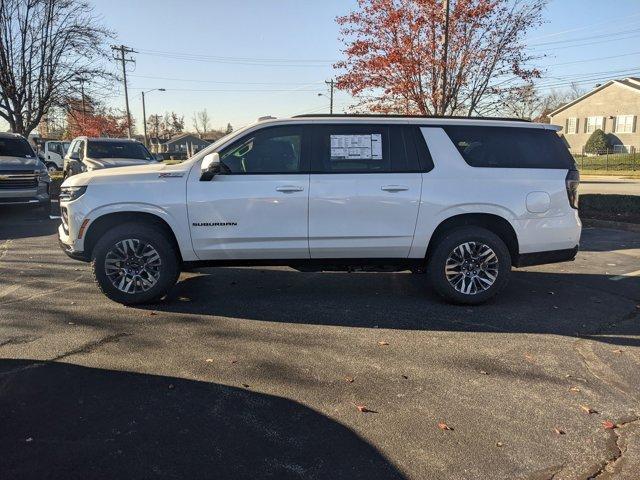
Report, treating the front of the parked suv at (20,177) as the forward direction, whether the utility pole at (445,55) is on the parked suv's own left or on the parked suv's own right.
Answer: on the parked suv's own left

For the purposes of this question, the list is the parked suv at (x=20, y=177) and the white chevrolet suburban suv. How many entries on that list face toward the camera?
1

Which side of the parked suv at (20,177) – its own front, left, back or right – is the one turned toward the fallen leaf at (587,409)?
front

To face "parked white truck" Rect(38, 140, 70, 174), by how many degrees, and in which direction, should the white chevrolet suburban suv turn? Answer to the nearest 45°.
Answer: approximately 45° to its right

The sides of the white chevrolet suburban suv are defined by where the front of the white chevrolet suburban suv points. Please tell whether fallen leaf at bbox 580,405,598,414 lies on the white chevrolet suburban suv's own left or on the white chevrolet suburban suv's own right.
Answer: on the white chevrolet suburban suv's own left

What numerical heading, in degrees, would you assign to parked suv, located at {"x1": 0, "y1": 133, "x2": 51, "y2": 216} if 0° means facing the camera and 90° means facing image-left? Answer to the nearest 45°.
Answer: approximately 0°

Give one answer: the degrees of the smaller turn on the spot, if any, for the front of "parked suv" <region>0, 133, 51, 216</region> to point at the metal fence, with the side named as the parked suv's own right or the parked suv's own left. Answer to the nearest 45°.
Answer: approximately 90° to the parked suv's own left

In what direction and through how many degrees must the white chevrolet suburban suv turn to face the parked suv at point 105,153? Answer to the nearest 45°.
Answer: approximately 45° to its right

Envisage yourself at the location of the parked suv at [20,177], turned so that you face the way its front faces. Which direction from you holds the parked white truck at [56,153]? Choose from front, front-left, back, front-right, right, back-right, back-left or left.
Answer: back

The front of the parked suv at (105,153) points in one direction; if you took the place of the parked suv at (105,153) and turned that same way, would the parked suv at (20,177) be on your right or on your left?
on your right

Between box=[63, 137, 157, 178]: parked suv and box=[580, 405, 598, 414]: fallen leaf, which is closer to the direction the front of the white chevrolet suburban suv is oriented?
the parked suv

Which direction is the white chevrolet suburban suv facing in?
to the viewer's left

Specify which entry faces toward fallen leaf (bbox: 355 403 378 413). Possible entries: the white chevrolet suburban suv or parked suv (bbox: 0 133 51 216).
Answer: the parked suv

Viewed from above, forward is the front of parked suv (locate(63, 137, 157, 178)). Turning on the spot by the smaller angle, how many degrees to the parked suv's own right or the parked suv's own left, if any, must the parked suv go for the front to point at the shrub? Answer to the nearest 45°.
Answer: approximately 90° to the parked suv's own left

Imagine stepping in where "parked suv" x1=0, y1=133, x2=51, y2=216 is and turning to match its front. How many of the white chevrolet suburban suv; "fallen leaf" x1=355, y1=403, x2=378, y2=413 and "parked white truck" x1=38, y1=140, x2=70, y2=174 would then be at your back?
1
